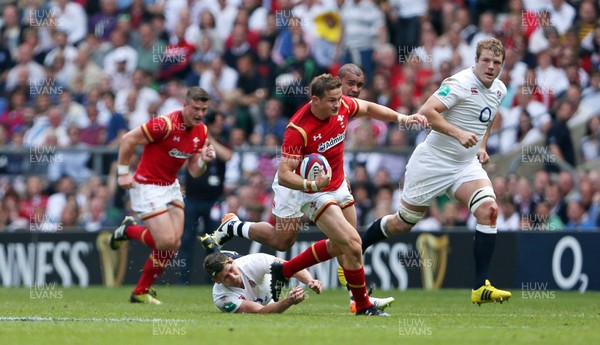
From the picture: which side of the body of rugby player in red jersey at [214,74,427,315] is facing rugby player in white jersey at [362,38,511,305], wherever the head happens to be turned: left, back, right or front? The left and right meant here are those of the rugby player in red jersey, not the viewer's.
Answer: left

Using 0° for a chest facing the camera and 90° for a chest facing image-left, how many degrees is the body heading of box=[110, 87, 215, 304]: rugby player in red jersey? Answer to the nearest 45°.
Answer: approximately 315°

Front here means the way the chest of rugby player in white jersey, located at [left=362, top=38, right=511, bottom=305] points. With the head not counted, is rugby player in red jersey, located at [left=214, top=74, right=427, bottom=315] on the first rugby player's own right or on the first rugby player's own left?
on the first rugby player's own right
